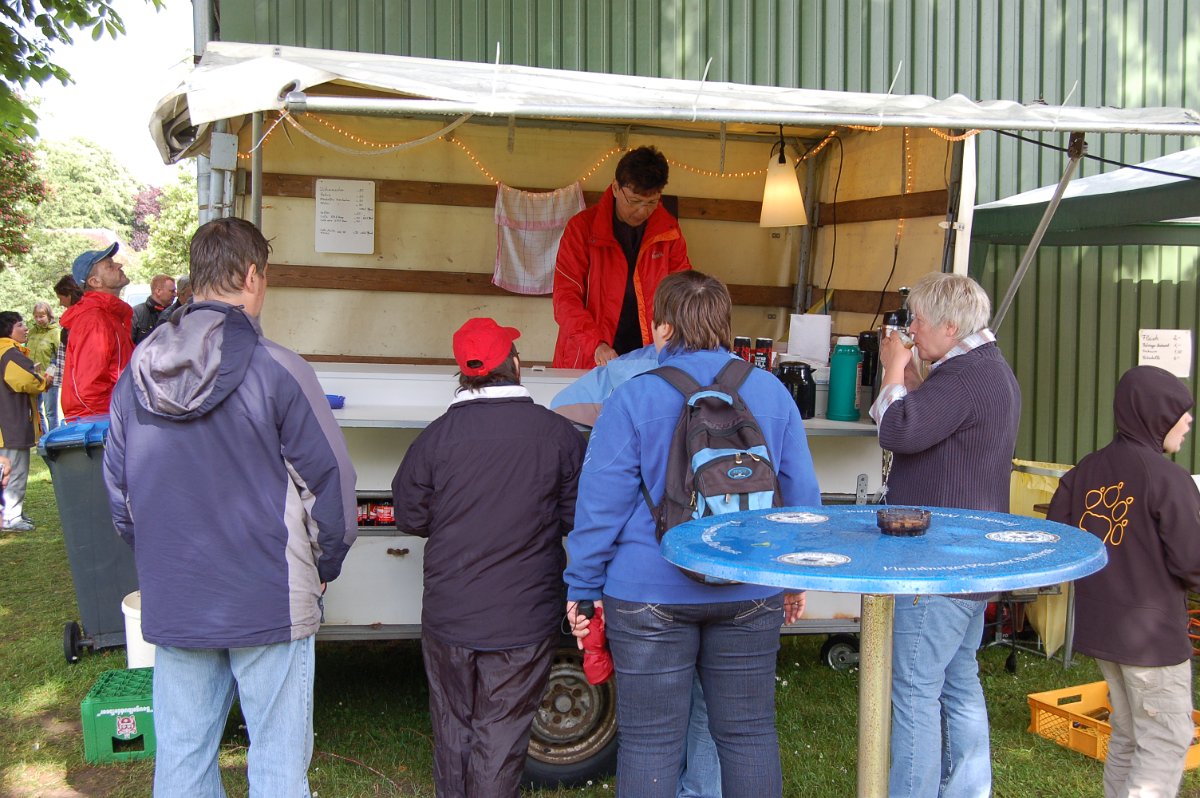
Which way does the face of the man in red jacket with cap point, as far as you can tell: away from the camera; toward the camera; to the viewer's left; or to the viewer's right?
to the viewer's right

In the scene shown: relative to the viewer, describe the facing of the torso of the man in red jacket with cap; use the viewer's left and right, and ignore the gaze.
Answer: facing to the right of the viewer

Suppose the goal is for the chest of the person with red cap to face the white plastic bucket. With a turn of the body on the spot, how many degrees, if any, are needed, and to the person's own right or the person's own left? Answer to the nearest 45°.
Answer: approximately 45° to the person's own left

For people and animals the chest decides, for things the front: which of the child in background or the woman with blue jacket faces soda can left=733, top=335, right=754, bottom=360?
the woman with blue jacket

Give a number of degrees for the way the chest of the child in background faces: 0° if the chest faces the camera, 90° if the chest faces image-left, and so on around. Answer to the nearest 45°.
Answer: approximately 225°

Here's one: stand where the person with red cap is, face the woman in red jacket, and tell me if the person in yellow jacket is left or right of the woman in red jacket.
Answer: left

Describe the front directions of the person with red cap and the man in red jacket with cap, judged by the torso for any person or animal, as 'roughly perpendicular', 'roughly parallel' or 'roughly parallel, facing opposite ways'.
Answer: roughly perpendicular

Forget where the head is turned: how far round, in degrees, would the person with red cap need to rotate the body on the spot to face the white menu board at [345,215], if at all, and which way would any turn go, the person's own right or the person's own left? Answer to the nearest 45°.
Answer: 0° — they already face it

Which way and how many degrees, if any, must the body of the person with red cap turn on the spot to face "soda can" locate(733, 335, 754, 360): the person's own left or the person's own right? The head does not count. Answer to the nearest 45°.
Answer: approximately 45° to the person's own right

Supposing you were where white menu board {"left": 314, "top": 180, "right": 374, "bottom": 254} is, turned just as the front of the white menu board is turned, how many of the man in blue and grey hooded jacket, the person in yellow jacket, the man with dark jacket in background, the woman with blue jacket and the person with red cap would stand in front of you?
3

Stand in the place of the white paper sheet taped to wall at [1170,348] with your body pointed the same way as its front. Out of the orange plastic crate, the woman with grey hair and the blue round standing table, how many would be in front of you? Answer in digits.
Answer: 3

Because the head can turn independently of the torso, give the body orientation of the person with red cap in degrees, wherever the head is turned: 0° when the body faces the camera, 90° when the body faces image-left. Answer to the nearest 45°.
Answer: approximately 180°

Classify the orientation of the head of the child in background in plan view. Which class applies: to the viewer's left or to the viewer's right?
to the viewer's right

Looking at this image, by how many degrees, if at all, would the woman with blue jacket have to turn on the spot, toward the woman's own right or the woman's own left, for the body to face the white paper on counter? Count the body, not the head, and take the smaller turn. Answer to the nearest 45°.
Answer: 0° — they already face it

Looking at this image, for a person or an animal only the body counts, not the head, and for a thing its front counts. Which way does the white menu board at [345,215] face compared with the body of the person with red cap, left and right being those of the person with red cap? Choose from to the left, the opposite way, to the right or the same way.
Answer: the opposite way

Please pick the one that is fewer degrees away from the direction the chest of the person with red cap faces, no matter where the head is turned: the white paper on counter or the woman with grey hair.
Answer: the white paper on counter
